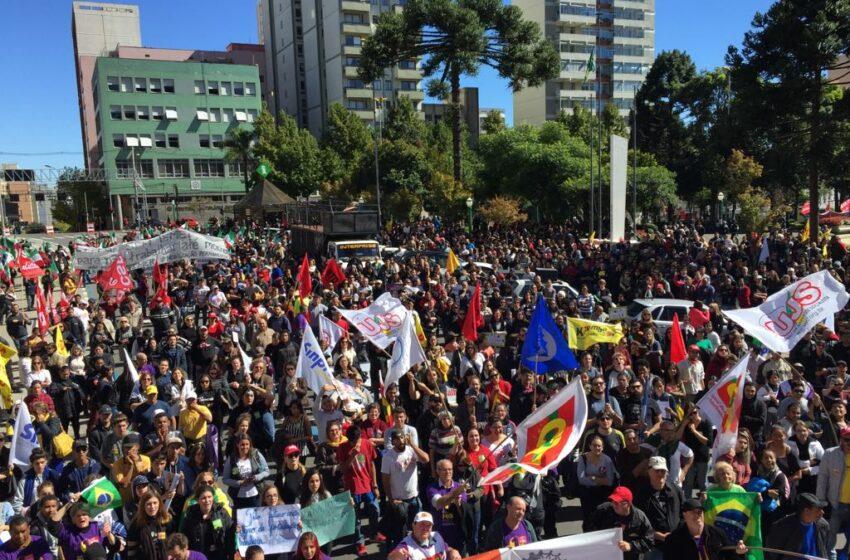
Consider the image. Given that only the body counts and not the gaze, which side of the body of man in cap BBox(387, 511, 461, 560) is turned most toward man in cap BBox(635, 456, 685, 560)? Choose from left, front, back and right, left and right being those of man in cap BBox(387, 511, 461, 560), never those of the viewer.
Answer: left

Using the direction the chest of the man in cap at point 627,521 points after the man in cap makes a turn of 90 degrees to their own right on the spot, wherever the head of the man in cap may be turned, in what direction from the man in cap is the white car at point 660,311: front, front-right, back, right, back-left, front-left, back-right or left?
front-right

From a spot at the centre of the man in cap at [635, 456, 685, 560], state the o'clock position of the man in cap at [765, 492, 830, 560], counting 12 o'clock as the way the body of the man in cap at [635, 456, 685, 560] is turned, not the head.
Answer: the man in cap at [765, 492, 830, 560] is roughly at 9 o'clock from the man in cap at [635, 456, 685, 560].

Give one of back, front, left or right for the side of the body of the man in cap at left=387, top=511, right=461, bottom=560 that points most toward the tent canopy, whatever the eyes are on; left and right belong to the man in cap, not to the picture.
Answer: back

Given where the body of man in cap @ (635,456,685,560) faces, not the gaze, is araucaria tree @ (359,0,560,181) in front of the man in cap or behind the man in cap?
behind

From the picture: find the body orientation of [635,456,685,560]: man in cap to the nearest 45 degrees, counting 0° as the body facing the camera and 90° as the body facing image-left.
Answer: approximately 0°

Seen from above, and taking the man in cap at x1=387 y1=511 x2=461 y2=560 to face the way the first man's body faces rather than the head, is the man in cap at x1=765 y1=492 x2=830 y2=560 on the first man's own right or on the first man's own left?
on the first man's own left

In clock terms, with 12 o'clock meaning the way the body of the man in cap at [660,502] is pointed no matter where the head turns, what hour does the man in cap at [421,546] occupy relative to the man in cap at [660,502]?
the man in cap at [421,546] is roughly at 2 o'clock from the man in cap at [660,502].

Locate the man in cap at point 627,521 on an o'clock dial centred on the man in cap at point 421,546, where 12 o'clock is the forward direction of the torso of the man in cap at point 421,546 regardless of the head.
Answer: the man in cap at point 627,521 is roughly at 9 o'clock from the man in cap at point 421,546.

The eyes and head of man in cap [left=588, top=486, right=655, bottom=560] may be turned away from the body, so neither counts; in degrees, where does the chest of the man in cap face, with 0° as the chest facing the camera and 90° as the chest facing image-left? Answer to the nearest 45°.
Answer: approximately 45°

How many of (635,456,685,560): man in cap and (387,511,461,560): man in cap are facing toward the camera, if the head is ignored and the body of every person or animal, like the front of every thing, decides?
2

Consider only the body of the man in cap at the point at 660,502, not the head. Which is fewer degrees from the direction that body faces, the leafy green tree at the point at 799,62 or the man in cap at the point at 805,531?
the man in cap

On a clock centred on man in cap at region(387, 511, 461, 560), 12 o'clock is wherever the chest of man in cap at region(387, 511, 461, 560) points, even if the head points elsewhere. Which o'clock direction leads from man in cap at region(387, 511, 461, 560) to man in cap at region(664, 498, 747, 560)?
man in cap at region(664, 498, 747, 560) is roughly at 9 o'clock from man in cap at region(387, 511, 461, 560).

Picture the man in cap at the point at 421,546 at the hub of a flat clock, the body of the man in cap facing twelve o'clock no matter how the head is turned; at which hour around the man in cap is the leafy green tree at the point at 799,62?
The leafy green tree is roughly at 7 o'clock from the man in cap.
